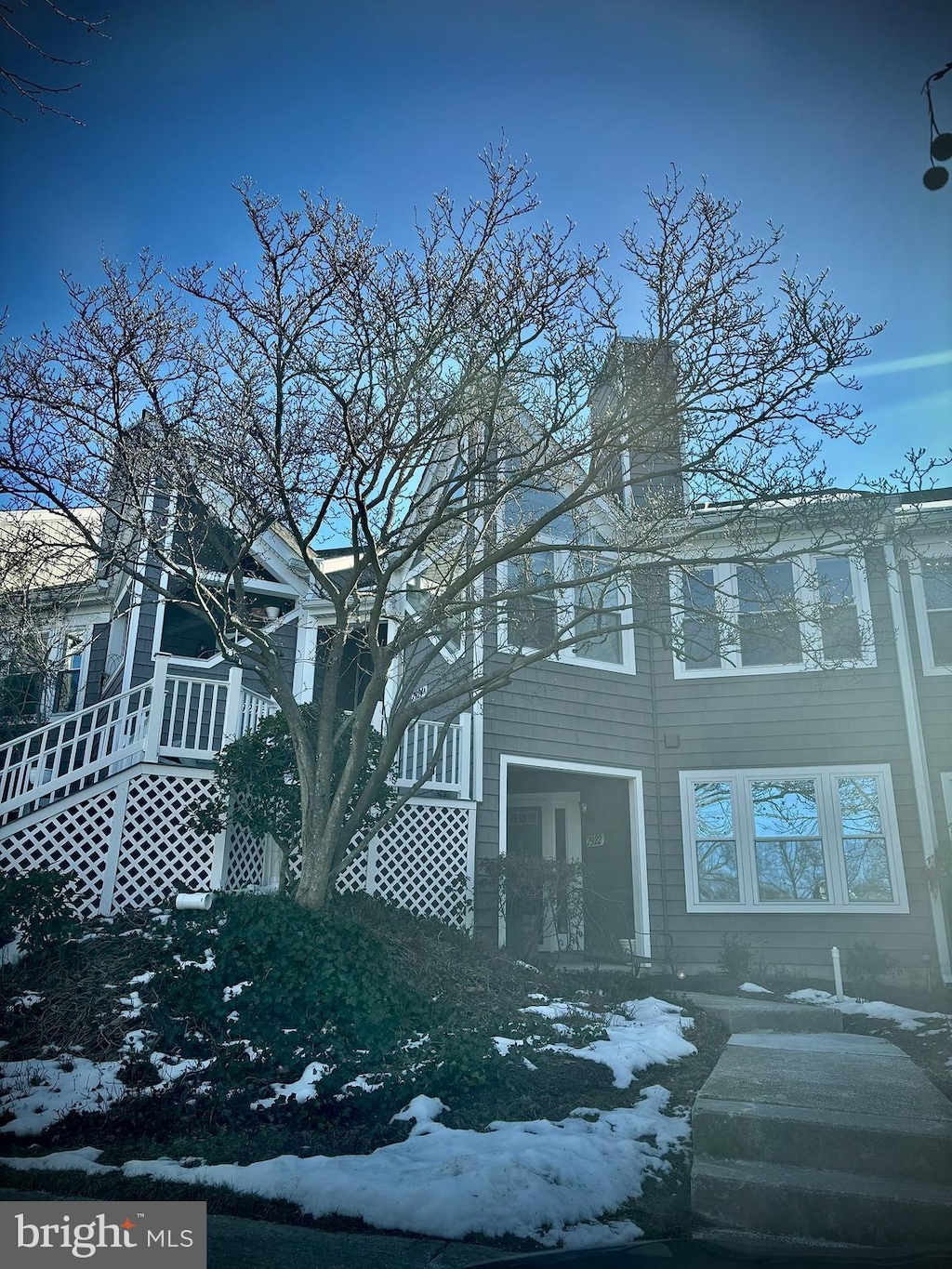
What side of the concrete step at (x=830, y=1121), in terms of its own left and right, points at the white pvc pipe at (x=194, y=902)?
right

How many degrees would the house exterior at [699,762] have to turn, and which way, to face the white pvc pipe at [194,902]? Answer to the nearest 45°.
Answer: approximately 45° to its right

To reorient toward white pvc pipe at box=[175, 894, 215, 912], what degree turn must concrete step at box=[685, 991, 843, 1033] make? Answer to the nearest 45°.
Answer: approximately 45° to its right

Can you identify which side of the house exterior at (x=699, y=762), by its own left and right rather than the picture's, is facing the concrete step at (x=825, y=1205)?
front

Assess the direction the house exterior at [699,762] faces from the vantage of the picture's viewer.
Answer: facing the viewer

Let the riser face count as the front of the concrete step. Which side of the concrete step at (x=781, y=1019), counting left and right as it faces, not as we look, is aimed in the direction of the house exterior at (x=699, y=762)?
back

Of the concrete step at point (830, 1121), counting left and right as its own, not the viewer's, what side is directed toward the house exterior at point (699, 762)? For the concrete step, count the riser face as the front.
back

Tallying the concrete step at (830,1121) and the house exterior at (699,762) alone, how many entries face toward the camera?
2

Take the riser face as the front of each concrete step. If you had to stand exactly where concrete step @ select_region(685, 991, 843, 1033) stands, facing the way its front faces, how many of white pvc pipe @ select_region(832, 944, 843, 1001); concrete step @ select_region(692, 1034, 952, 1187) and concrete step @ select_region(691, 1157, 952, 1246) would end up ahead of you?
2

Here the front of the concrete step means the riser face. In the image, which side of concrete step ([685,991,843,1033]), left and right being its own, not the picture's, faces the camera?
front

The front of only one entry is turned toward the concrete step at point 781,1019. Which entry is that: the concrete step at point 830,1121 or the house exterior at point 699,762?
the house exterior
